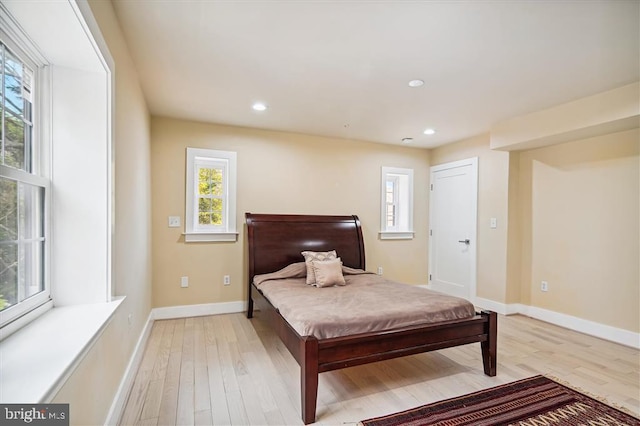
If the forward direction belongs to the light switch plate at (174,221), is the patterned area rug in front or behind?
in front

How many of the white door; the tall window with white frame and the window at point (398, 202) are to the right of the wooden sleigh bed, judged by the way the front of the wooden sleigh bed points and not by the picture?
1

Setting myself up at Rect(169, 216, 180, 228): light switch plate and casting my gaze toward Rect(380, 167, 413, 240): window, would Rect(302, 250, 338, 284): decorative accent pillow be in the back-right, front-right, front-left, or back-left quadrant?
front-right

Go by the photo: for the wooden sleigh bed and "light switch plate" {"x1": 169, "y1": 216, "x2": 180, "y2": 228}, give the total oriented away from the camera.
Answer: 0

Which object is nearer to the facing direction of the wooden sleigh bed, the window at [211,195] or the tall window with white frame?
the tall window with white frame

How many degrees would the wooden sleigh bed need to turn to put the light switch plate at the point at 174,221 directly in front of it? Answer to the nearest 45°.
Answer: approximately 180°

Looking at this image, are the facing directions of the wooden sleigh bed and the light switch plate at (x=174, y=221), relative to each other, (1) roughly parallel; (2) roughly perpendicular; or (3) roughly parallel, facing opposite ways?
roughly parallel

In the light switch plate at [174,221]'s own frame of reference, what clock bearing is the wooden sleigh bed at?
The wooden sleigh bed is roughly at 11 o'clock from the light switch plate.

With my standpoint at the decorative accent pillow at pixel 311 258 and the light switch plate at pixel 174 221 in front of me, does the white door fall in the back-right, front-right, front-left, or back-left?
back-right

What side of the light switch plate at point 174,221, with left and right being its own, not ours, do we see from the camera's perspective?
front

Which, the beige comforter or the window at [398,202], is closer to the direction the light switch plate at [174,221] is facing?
the beige comforter

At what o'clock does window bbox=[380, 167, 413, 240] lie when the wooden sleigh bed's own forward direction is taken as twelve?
The window is roughly at 8 o'clock from the wooden sleigh bed.

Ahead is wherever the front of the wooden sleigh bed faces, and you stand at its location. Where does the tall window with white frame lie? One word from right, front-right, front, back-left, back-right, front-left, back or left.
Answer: right

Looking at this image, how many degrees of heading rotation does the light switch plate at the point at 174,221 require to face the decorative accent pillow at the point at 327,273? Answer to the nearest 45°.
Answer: approximately 45° to its left
